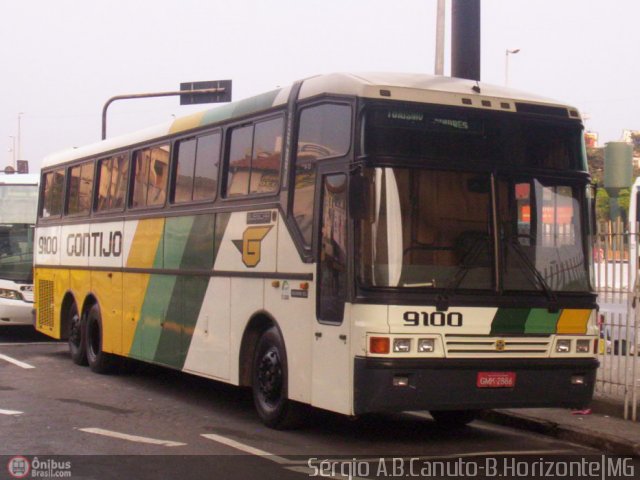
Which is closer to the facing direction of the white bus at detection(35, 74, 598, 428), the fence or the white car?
the fence

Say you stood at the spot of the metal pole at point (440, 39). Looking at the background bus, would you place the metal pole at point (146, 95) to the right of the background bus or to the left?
right

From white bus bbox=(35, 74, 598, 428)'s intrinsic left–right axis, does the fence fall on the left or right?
on its left

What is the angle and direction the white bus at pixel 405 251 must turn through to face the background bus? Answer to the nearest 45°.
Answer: approximately 180°

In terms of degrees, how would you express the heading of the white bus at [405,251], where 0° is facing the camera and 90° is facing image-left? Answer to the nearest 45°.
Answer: approximately 315°

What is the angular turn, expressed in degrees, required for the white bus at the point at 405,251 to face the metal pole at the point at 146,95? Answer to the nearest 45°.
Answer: approximately 135° to its left

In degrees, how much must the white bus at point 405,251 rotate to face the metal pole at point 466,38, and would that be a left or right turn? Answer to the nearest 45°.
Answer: approximately 135° to its left

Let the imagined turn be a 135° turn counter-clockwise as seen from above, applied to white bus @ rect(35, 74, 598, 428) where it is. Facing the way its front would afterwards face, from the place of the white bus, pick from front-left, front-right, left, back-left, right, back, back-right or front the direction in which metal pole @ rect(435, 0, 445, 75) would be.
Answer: front
